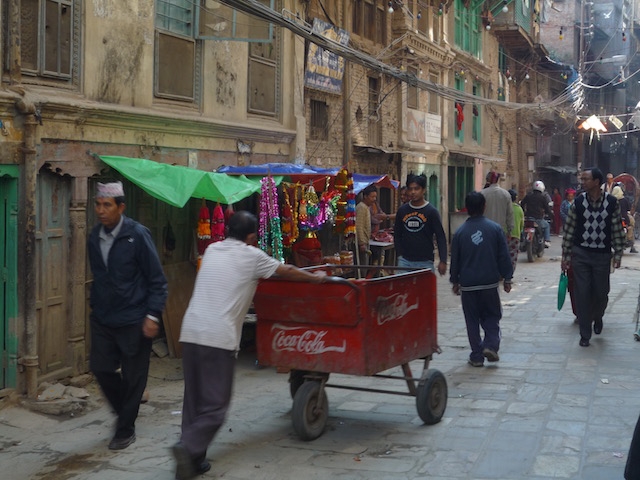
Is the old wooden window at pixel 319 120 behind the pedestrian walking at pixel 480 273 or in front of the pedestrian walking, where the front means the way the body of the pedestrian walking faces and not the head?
in front

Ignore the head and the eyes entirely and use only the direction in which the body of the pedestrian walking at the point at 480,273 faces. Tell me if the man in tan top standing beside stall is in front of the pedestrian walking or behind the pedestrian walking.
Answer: in front

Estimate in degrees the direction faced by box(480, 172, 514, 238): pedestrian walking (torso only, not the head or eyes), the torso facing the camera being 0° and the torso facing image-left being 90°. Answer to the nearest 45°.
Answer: approximately 180°

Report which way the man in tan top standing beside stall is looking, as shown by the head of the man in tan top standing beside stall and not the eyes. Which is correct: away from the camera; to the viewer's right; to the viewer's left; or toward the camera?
to the viewer's right

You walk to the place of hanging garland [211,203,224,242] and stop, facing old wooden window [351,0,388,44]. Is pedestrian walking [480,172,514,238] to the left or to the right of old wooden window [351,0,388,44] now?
right

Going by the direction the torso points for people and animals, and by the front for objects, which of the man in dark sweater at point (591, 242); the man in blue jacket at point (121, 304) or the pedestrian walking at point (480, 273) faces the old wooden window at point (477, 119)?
the pedestrian walking

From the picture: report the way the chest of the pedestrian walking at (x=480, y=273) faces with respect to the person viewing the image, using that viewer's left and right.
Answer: facing away from the viewer

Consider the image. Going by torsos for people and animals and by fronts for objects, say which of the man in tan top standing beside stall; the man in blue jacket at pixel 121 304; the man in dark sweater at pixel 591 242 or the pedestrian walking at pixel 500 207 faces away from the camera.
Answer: the pedestrian walking

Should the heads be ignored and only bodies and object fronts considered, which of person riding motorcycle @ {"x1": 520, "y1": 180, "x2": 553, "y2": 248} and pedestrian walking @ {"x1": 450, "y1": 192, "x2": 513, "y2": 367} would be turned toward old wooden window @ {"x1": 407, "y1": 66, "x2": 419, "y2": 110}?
pedestrian walking @ {"x1": 450, "y1": 192, "x2": 513, "y2": 367}

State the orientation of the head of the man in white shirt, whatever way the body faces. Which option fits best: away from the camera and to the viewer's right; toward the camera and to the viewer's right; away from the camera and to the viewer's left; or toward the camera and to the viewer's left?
away from the camera and to the viewer's right
